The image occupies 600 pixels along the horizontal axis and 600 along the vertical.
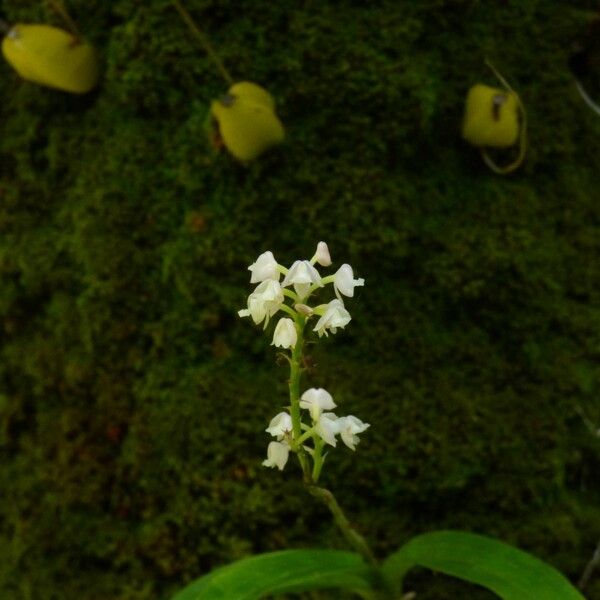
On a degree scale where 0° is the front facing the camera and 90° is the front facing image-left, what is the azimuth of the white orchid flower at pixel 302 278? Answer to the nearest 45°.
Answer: approximately 0°
